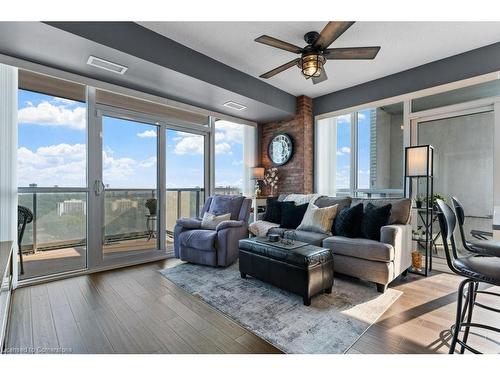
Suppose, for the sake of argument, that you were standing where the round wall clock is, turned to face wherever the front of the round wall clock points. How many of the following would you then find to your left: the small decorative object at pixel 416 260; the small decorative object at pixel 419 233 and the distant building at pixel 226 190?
2

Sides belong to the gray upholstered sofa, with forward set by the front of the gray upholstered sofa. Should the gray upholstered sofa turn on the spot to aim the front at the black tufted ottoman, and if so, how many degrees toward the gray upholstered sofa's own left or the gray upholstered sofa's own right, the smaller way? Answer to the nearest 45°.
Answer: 0° — it already faces it

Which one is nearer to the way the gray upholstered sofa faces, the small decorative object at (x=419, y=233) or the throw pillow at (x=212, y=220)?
the throw pillow

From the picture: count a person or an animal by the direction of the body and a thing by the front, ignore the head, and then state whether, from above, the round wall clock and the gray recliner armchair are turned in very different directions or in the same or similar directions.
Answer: same or similar directions

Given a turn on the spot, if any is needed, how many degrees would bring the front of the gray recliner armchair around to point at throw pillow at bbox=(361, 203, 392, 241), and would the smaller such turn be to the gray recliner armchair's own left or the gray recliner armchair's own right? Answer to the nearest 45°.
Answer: approximately 90° to the gray recliner armchair's own left

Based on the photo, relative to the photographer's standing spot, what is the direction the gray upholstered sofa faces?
facing the viewer and to the left of the viewer

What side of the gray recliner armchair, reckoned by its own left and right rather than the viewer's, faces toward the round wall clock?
back

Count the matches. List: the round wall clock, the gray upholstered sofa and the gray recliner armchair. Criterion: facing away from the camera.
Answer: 0

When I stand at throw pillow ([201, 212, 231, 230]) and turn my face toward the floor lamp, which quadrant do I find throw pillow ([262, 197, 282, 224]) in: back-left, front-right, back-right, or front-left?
front-left

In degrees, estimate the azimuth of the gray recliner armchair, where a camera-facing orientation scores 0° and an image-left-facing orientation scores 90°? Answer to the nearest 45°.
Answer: approximately 45°

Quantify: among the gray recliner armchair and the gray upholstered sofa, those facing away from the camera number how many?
0

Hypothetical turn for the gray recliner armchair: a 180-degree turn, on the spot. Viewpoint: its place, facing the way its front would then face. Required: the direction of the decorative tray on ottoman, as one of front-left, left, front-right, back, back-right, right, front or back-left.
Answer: right

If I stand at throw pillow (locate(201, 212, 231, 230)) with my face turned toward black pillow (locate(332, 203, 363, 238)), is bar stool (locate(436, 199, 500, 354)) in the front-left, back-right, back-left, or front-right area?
front-right

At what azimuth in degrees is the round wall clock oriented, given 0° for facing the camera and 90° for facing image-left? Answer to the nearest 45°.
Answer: approximately 45°

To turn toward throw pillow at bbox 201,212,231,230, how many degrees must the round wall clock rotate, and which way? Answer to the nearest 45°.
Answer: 0° — it already faces it
